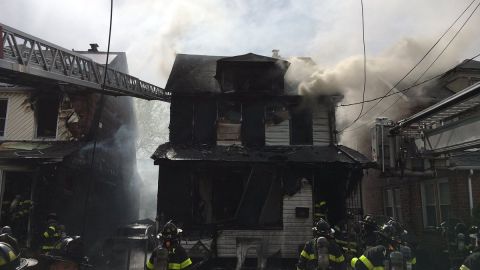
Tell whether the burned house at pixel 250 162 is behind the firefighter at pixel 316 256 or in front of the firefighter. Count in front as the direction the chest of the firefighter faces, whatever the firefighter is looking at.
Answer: in front

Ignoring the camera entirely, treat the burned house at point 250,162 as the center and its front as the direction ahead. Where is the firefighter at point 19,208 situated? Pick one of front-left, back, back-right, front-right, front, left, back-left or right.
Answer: right

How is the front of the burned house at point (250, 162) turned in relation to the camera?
facing the viewer

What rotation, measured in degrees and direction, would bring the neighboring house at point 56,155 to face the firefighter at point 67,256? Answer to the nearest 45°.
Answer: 0° — it already faces them

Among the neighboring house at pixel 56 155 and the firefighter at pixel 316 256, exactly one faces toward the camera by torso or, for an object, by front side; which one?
the neighboring house

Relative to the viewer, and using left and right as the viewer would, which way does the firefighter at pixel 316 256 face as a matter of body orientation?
facing away from the viewer

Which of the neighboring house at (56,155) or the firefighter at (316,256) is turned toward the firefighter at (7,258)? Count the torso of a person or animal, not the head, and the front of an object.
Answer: the neighboring house

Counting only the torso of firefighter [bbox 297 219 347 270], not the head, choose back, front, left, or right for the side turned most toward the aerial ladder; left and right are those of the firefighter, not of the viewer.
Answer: left

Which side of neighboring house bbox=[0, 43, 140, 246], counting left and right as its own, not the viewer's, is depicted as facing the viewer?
front

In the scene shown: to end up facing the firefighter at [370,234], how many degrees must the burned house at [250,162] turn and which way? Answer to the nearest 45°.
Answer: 0° — it already faces them

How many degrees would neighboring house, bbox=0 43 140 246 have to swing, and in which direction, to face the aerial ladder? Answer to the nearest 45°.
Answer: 0° — it already faces it

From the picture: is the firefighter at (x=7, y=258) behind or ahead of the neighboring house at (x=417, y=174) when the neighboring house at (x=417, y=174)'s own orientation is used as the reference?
ahead

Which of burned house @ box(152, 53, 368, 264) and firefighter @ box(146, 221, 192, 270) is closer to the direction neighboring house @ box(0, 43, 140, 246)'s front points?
the firefighter

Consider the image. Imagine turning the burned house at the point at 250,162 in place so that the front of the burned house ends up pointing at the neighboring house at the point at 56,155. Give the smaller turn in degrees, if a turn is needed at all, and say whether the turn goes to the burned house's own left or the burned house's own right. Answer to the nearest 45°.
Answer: approximately 90° to the burned house's own right

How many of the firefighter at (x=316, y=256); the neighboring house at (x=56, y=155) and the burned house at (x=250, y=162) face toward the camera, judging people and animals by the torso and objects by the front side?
2
